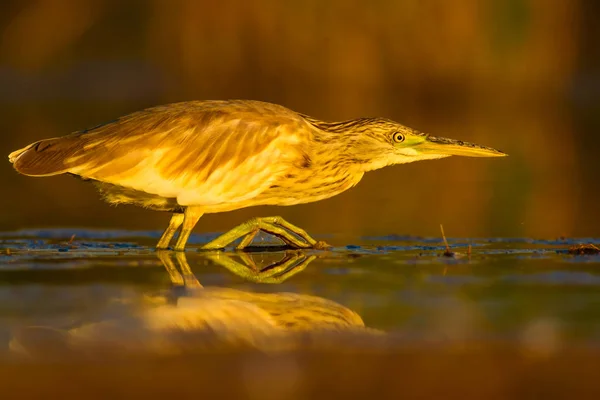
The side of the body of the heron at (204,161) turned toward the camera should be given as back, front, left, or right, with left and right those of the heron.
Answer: right
